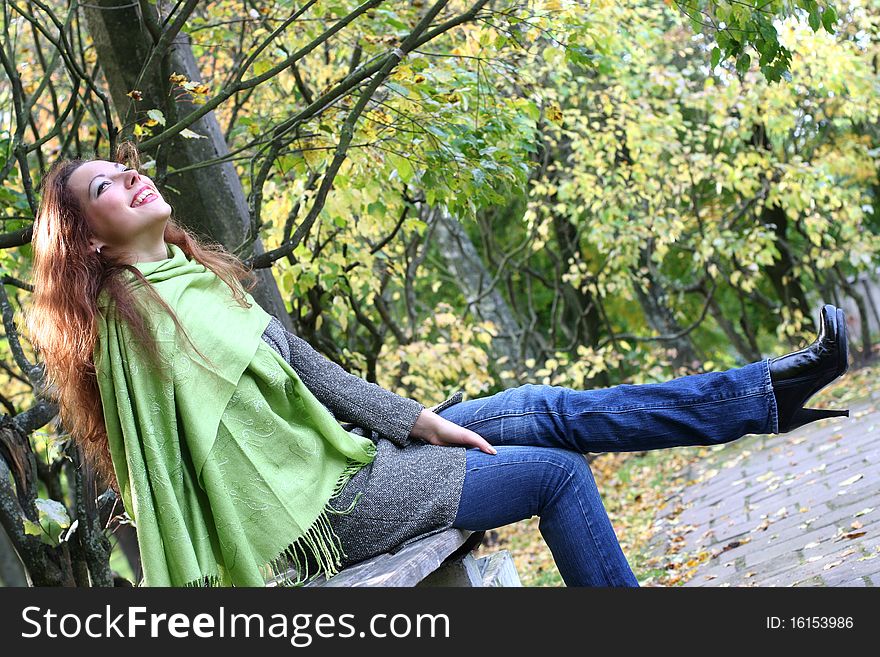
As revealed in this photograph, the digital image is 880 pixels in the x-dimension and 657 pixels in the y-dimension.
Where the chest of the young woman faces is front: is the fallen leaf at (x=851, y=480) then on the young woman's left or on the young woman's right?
on the young woman's left

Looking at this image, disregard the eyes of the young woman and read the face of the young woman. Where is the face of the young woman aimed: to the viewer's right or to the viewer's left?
to the viewer's right

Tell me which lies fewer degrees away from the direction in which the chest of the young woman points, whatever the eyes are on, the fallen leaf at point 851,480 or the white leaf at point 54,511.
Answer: the fallen leaf

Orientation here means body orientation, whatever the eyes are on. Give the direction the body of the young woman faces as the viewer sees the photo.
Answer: to the viewer's right

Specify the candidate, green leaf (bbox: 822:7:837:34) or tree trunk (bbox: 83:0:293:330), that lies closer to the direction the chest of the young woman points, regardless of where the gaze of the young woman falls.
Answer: the green leaf

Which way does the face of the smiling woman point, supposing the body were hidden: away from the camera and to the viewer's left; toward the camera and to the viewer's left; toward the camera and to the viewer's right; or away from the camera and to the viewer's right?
toward the camera and to the viewer's right

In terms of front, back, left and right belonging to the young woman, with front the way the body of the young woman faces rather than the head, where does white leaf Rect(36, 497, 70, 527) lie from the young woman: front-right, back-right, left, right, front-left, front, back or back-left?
back-left

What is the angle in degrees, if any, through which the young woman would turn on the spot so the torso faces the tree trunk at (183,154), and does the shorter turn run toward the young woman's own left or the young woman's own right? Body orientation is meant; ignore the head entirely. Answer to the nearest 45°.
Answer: approximately 90° to the young woman's own left

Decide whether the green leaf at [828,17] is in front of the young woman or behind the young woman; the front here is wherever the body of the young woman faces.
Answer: in front
